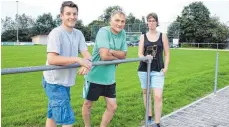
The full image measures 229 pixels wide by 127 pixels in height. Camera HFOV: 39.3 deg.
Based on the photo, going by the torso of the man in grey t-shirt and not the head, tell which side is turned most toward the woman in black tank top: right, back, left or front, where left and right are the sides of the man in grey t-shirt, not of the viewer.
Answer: left

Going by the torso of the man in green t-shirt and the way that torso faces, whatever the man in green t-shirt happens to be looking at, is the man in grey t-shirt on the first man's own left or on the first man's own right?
on the first man's own right

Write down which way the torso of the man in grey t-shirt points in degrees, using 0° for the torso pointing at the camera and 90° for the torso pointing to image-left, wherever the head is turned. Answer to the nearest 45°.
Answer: approximately 315°

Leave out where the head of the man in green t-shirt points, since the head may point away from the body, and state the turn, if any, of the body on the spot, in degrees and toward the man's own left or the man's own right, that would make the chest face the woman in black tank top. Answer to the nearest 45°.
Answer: approximately 90° to the man's own left

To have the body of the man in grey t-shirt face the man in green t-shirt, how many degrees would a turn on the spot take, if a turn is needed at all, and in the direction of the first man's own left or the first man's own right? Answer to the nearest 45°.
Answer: approximately 90° to the first man's own left
